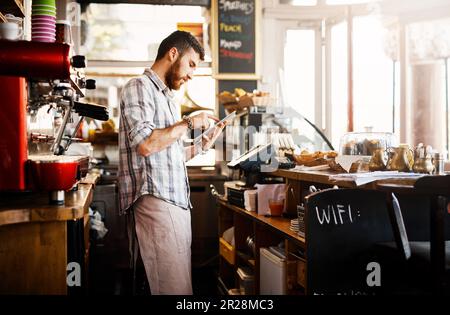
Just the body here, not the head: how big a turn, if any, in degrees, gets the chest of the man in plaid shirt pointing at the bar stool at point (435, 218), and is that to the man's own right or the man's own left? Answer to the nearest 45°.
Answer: approximately 45° to the man's own right

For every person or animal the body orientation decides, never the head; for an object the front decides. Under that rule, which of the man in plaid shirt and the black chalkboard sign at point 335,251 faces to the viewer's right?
the man in plaid shirt

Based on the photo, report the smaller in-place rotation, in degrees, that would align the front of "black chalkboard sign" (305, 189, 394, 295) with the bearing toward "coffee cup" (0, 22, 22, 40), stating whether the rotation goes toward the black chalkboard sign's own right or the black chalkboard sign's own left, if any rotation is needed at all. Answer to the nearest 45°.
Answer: approximately 45° to the black chalkboard sign's own right

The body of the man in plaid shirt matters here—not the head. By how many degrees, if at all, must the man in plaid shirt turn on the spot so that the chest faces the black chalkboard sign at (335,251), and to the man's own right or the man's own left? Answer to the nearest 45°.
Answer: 0° — they already face it

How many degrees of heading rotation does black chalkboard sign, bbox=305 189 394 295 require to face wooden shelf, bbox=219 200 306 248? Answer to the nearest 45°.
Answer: approximately 135° to its right

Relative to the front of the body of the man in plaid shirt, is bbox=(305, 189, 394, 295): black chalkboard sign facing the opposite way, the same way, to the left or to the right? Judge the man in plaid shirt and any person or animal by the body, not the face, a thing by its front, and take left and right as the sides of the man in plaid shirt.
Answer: to the right

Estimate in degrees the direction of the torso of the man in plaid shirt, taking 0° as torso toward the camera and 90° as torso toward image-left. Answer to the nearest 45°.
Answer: approximately 270°

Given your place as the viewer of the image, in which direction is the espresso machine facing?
facing to the right of the viewer

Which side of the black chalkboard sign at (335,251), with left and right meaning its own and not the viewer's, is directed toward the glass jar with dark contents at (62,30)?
right

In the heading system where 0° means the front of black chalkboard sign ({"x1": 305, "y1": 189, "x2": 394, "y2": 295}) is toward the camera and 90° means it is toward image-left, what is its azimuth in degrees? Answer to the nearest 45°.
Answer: approximately 0°
